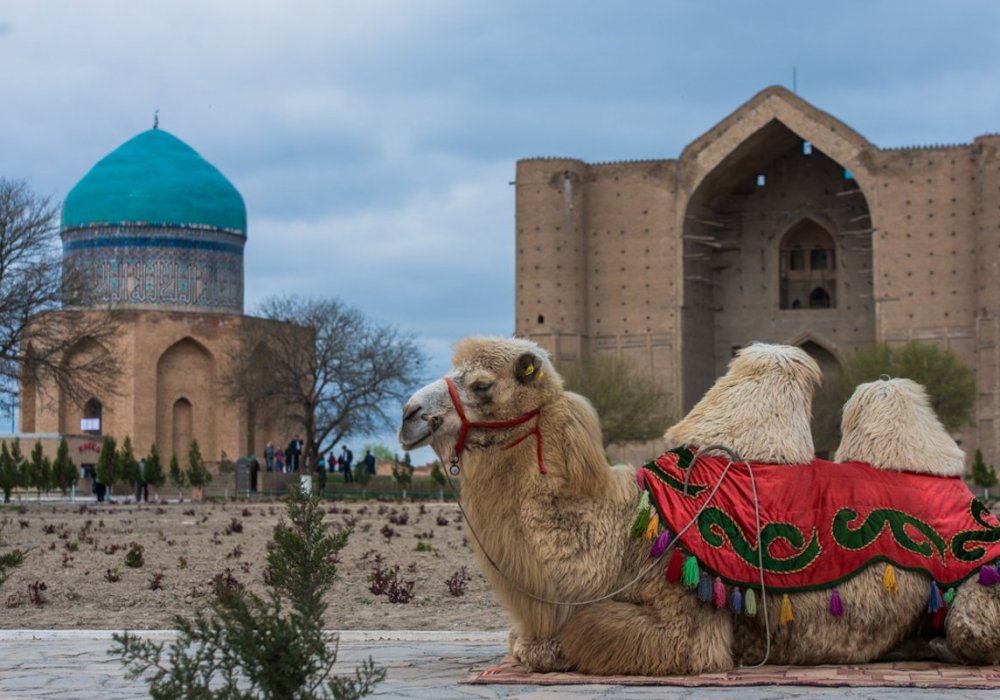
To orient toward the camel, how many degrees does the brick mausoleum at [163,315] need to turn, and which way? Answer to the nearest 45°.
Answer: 0° — it already faces it

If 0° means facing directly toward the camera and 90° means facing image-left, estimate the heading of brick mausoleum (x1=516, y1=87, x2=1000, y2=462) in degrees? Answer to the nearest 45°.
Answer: approximately 0°

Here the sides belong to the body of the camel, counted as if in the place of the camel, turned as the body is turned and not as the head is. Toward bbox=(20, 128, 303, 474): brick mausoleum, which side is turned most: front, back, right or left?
right

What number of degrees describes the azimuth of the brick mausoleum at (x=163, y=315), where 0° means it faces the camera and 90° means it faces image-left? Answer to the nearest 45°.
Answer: approximately 0°

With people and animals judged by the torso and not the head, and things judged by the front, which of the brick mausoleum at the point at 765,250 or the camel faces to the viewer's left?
the camel

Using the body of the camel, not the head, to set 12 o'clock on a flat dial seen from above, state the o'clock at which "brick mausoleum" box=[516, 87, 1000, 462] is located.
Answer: The brick mausoleum is roughly at 3 o'clock from the camel.

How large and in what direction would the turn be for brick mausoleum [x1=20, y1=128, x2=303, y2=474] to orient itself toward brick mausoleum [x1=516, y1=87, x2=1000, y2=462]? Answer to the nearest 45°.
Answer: approximately 90° to its left

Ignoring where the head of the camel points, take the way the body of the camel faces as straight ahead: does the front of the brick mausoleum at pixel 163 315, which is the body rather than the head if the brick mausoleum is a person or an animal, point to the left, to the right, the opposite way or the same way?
to the left

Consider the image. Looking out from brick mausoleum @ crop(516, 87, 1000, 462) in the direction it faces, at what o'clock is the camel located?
The camel is roughly at 12 o'clock from the brick mausoleum.

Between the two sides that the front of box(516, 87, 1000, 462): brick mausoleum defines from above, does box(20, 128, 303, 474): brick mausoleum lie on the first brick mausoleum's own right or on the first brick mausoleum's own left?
on the first brick mausoleum's own right

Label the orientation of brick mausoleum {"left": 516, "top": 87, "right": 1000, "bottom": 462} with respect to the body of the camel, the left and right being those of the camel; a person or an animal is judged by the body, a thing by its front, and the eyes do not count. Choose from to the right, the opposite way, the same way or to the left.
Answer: to the left

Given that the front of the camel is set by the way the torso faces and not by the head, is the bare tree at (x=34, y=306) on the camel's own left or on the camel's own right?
on the camel's own right

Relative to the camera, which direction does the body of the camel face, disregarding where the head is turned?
to the viewer's left
